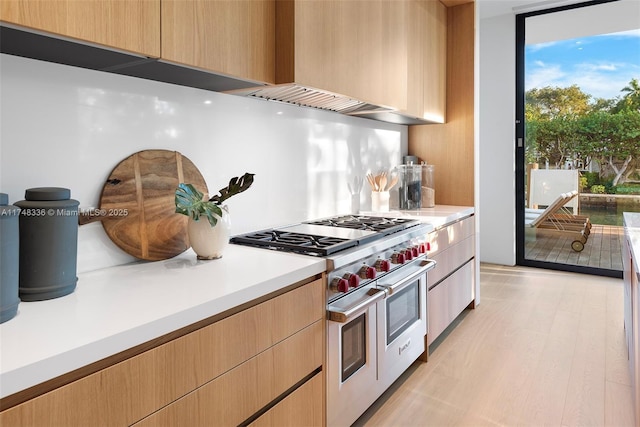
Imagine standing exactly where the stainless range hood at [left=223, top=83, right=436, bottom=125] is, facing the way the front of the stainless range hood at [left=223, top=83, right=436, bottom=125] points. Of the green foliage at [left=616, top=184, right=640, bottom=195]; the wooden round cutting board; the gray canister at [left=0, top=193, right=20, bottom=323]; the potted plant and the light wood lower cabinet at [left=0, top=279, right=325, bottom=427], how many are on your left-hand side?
1

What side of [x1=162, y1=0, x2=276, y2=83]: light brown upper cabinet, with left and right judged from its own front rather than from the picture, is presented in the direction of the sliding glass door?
left

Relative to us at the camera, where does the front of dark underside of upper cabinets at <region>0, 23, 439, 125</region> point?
facing the viewer and to the right of the viewer

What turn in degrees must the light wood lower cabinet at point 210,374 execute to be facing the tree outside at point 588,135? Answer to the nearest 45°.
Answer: approximately 90° to its left

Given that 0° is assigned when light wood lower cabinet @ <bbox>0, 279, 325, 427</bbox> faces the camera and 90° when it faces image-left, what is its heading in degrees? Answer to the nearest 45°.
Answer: approximately 315°

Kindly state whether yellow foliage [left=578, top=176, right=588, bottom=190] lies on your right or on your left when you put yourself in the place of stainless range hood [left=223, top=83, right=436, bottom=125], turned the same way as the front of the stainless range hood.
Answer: on your left

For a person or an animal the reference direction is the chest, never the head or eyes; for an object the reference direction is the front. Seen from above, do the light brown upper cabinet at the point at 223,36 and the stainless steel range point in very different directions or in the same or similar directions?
same or similar directions

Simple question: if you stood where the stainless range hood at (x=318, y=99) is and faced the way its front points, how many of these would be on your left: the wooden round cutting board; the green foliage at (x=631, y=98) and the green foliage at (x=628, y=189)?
2
